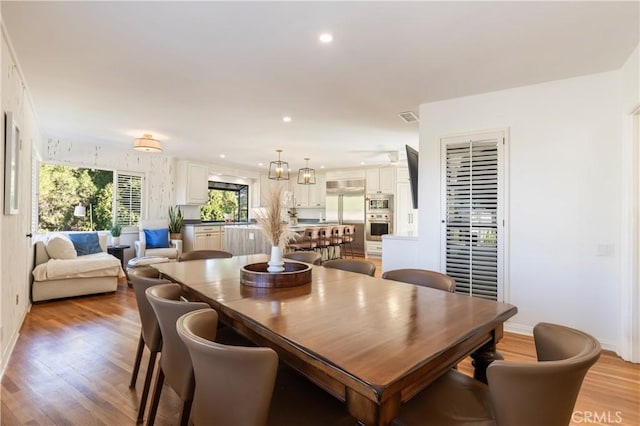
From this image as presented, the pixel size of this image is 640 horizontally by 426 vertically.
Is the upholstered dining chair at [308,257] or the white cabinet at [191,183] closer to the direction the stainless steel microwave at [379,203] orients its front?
the upholstered dining chair

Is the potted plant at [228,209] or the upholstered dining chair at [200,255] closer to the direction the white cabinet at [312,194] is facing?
the upholstered dining chair

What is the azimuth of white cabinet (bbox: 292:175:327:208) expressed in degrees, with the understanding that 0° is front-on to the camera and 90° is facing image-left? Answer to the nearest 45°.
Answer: approximately 0°

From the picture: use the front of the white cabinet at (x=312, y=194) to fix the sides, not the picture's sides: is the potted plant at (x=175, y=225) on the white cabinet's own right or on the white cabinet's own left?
on the white cabinet's own right

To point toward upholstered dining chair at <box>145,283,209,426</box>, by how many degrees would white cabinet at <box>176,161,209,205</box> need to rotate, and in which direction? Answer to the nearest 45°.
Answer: approximately 45° to its right

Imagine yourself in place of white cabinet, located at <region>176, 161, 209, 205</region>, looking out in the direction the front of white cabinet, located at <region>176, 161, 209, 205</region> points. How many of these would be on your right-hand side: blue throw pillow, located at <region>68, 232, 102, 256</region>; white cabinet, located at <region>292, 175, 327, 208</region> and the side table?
2

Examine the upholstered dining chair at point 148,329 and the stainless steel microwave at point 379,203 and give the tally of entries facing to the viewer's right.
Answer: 1

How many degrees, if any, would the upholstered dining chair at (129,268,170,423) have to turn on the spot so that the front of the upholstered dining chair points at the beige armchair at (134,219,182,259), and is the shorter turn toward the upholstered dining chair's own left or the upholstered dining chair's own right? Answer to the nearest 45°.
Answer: approximately 90° to the upholstered dining chair's own left

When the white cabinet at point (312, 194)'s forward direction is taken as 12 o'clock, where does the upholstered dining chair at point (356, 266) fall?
The upholstered dining chair is roughly at 12 o'clock from the white cabinet.

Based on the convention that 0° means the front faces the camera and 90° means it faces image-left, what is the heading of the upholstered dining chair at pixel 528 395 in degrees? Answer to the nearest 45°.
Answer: approximately 90°
